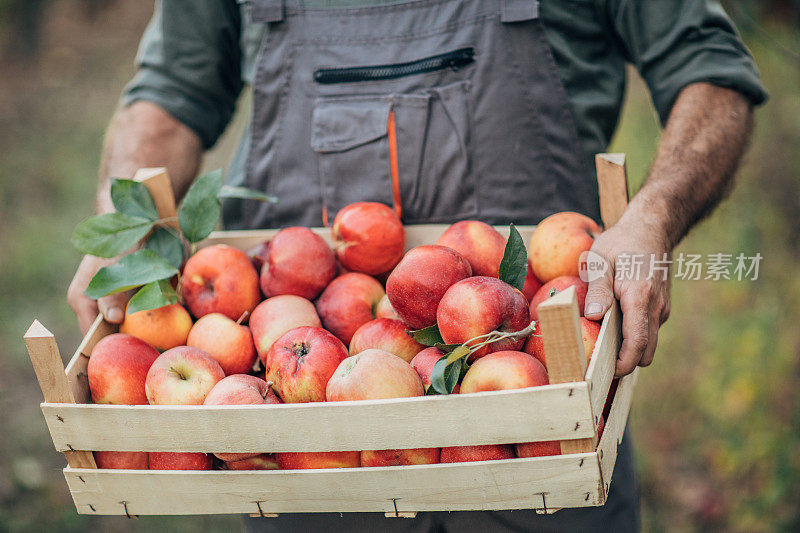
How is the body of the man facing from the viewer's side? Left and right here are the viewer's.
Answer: facing the viewer
